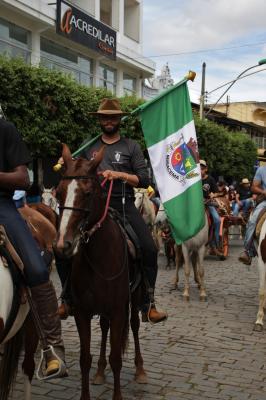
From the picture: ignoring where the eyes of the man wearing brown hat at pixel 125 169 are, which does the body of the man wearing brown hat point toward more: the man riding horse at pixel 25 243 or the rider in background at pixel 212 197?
the man riding horse

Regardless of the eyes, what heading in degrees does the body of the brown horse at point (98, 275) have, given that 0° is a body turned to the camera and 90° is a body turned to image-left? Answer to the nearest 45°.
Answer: approximately 0°

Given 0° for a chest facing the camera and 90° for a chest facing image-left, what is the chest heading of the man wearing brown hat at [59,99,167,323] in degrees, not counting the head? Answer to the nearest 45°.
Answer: approximately 0°

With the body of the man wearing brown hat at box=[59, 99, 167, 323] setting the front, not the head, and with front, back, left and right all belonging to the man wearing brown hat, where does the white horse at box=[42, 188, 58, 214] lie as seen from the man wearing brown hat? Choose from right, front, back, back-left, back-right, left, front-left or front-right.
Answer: back

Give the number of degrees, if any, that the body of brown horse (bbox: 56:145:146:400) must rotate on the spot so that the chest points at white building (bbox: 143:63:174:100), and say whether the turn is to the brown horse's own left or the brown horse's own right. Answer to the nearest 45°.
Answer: approximately 180°

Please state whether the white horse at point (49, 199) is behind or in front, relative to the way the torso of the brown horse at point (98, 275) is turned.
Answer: behind

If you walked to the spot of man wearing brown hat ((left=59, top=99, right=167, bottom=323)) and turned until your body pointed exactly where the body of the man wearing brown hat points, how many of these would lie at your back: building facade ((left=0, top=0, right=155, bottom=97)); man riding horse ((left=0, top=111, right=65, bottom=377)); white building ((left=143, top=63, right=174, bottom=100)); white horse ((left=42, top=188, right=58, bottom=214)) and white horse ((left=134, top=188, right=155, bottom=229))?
4

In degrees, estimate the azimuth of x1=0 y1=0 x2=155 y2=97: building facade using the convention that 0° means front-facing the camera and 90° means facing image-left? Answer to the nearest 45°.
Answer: approximately 315°

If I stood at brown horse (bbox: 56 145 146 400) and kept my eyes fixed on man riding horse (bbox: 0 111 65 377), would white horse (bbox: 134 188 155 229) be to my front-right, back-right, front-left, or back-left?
back-right

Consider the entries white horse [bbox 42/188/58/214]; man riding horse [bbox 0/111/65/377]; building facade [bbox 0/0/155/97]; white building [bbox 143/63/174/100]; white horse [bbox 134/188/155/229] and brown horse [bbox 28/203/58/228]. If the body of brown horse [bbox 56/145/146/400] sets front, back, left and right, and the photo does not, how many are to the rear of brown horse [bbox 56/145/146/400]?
5

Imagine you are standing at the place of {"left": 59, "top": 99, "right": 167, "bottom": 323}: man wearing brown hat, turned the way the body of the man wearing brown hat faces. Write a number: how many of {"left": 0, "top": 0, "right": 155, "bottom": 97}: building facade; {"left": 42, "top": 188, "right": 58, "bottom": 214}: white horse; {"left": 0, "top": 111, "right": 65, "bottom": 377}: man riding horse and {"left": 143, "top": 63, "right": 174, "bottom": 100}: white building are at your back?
3

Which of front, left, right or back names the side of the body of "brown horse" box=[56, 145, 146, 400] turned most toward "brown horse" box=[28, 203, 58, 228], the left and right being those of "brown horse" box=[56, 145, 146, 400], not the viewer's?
back

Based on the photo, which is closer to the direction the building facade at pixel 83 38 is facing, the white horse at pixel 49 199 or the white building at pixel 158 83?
the white horse

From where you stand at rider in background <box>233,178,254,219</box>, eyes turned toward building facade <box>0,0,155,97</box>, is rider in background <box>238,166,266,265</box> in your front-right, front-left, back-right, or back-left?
back-left

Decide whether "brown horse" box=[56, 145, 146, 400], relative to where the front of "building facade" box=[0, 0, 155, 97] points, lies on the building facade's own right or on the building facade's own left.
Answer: on the building facade's own right

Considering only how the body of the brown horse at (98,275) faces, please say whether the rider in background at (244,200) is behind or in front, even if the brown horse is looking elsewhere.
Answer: behind
